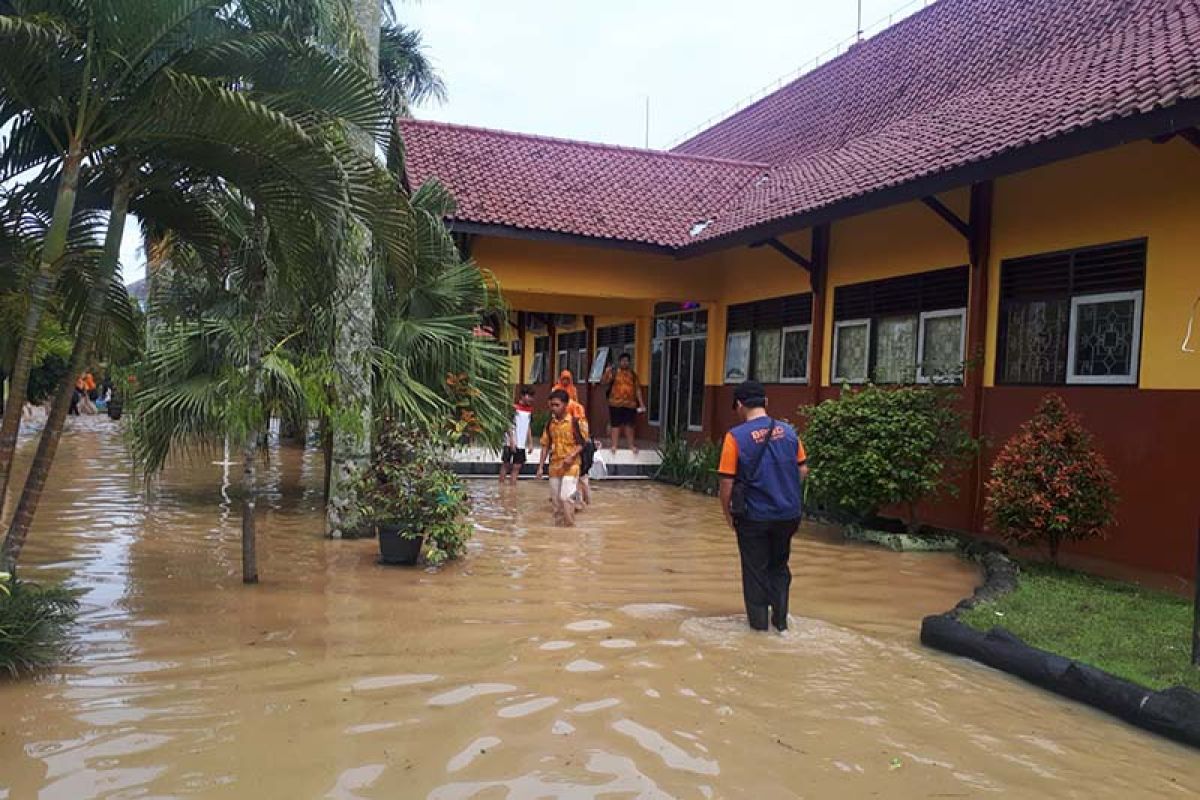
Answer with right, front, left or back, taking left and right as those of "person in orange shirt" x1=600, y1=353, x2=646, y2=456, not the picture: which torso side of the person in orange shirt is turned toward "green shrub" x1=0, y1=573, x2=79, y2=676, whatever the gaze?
front

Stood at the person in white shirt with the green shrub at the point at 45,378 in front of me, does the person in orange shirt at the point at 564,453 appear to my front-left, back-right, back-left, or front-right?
back-left

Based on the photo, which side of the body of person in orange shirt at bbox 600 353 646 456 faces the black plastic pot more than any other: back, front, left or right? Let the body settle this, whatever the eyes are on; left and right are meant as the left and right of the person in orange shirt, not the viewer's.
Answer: front

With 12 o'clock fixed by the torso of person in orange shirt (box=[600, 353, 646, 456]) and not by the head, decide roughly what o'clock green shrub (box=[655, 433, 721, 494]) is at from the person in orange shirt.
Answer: The green shrub is roughly at 11 o'clock from the person in orange shirt.

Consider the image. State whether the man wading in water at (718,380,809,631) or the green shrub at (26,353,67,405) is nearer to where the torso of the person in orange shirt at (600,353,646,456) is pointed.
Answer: the man wading in water

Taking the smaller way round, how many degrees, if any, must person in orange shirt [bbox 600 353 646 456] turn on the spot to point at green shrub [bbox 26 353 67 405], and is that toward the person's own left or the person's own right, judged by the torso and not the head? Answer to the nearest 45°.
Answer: approximately 135° to the person's own right

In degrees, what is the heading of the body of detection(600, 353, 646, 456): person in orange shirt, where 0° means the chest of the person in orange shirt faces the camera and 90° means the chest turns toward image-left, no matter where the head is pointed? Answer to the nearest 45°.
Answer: approximately 0°

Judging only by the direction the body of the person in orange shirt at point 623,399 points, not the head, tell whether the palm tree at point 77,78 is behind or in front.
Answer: in front

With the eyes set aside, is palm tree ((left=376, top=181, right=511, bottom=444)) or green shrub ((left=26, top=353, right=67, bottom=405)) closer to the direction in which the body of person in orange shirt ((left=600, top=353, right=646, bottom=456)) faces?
the palm tree

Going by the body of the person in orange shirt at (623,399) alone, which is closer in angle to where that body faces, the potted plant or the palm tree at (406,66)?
the potted plant

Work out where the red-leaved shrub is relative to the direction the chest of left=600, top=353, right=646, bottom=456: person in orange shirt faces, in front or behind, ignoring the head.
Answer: in front
